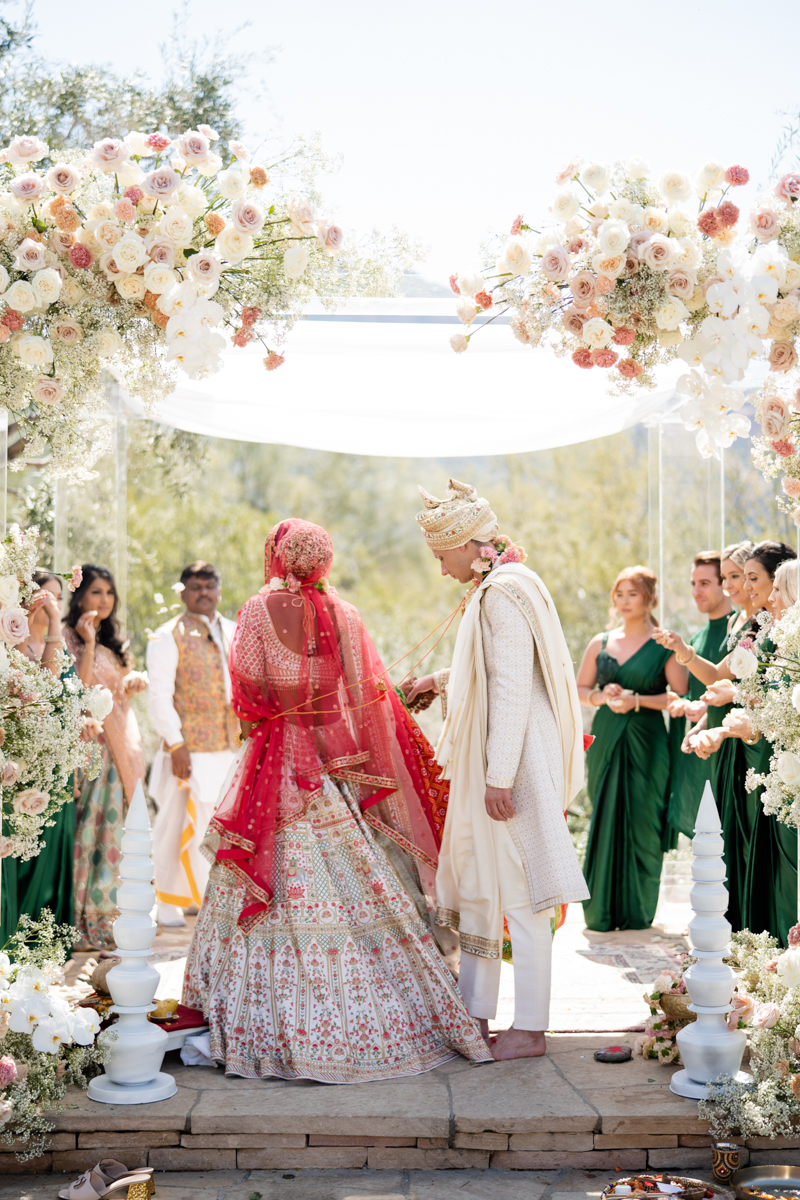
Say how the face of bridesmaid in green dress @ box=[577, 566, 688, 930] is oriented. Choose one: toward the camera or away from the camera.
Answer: toward the camera

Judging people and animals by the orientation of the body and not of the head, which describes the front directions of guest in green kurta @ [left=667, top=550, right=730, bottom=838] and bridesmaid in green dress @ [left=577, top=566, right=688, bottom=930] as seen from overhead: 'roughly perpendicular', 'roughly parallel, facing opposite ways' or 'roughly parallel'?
roughly parallel

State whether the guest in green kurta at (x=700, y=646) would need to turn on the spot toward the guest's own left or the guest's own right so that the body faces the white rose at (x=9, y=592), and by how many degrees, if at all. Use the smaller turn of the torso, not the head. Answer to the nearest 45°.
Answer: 0° — they already face it

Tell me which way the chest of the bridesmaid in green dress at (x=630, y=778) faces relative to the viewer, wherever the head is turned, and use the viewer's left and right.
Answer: facing the viewer and to the left of the viewer

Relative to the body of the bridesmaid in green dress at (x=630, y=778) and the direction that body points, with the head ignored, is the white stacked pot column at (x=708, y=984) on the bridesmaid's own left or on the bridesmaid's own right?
on the bridesmaid's own left

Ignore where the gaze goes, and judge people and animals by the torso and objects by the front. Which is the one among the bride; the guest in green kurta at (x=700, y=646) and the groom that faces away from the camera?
the bride

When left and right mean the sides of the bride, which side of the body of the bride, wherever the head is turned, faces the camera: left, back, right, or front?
back

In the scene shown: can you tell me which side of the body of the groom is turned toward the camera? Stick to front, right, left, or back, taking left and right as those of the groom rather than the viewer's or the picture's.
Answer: left

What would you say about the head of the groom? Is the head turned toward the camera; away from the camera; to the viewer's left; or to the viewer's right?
to the viewer's left

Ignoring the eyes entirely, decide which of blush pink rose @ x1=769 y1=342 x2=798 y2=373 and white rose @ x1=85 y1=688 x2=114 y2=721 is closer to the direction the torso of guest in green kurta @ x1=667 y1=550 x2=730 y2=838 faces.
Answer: the white rose

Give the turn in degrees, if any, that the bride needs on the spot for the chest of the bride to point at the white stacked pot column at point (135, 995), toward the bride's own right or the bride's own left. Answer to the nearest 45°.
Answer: approximately 135° to the bride's own left

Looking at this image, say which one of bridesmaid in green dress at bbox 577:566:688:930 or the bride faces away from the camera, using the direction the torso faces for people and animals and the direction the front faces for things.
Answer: the bride
